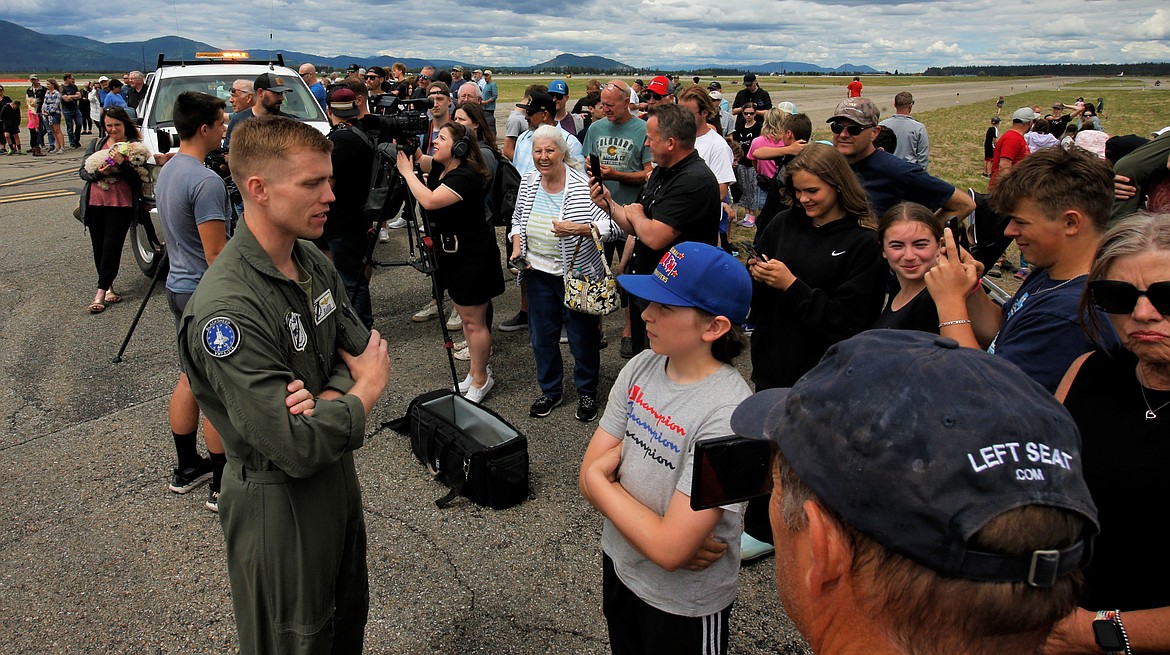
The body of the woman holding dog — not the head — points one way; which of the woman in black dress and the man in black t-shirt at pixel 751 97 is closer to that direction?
the woman in black dress

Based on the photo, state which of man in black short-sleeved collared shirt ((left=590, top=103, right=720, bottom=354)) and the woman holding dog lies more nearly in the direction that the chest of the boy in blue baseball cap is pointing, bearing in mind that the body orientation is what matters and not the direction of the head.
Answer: the woman holding dog

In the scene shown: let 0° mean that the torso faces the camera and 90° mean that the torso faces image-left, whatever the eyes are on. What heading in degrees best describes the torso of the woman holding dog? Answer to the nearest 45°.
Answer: approximately 0°

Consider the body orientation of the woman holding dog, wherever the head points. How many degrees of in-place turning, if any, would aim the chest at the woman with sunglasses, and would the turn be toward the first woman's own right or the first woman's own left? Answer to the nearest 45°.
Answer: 0° — they already face them

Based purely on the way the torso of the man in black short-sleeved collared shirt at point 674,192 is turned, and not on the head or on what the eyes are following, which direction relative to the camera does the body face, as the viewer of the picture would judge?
to the viewer's left

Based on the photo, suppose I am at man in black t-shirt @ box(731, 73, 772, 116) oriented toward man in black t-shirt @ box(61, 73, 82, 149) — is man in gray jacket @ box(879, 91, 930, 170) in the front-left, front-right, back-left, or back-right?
back-left

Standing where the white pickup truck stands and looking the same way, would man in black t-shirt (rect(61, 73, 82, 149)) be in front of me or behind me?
behind
